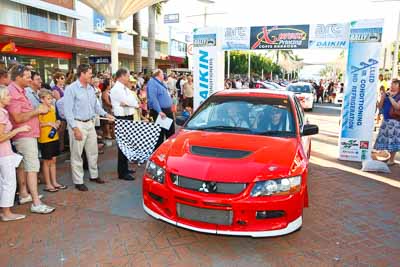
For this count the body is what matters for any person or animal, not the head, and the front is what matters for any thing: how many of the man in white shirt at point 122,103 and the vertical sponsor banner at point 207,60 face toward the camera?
1

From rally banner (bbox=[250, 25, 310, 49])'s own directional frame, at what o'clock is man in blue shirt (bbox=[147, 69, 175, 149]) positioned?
The man in blue shirt is roughly at 1 o'clock from the rally banner.

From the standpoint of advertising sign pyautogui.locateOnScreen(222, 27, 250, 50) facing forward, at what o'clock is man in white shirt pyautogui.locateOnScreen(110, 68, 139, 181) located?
The man in white shirt is roughly at 1 o'clock from the advertising sign.

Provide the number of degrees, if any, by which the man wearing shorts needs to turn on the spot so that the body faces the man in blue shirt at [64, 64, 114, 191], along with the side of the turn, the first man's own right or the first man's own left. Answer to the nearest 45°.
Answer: approximately 45° to the first man's own left

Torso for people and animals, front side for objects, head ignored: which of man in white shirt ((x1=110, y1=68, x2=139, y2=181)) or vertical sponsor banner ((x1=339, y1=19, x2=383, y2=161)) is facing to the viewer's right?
the man in white shirt

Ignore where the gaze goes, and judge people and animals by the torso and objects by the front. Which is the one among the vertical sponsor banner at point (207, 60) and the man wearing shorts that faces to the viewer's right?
the man wearing shorts

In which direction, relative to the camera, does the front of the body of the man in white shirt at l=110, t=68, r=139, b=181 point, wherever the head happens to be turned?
to the viewer's right

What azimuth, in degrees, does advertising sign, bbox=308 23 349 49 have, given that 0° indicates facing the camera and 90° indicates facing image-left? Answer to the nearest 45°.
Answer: approximately 0°

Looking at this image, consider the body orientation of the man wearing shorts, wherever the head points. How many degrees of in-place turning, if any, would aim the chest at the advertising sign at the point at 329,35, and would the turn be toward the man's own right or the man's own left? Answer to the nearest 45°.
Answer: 0° — they already face it

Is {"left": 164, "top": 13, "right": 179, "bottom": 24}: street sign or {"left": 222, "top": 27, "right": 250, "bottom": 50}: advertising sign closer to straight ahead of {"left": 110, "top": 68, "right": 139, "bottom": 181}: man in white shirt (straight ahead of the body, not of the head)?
the advertising sign

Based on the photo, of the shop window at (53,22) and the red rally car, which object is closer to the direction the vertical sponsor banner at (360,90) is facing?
the red rally car

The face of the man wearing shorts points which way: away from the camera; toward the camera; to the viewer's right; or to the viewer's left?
to the viewer's right

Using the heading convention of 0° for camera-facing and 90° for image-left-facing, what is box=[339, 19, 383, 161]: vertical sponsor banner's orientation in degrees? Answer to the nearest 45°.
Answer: approximately 0°

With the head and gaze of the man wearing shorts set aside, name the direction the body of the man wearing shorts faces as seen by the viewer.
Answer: to the viewer's right

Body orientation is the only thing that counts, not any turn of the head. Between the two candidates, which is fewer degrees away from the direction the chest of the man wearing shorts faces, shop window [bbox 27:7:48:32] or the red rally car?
the red rally car

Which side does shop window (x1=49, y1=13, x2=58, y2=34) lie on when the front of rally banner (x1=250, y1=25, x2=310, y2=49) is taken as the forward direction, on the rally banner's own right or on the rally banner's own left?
on the rally banner's own right
